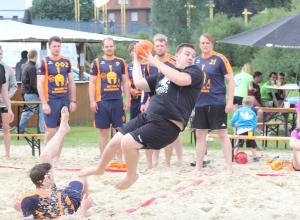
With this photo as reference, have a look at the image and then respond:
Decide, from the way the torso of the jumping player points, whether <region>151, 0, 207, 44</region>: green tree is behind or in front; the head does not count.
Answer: behind

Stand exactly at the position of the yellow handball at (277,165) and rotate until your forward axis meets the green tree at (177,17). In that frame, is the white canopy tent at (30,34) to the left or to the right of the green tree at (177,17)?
left

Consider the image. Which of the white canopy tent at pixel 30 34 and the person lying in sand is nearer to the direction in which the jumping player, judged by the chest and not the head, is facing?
the person lying in sand

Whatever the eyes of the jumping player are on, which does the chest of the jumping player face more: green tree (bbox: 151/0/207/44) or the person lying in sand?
the person lying in sand

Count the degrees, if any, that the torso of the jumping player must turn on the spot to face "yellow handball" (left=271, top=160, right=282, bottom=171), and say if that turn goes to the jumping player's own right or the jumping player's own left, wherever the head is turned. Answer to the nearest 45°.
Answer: approximately 180°

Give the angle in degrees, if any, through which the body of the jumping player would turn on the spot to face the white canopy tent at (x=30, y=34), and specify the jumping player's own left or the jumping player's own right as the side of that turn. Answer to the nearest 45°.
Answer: approximately 135° to the jumping player's own right

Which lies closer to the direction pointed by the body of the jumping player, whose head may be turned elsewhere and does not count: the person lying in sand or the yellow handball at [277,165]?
the person lying in sand

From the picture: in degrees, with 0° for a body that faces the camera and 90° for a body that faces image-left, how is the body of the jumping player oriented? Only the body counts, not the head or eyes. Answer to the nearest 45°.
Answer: approximately 45°
